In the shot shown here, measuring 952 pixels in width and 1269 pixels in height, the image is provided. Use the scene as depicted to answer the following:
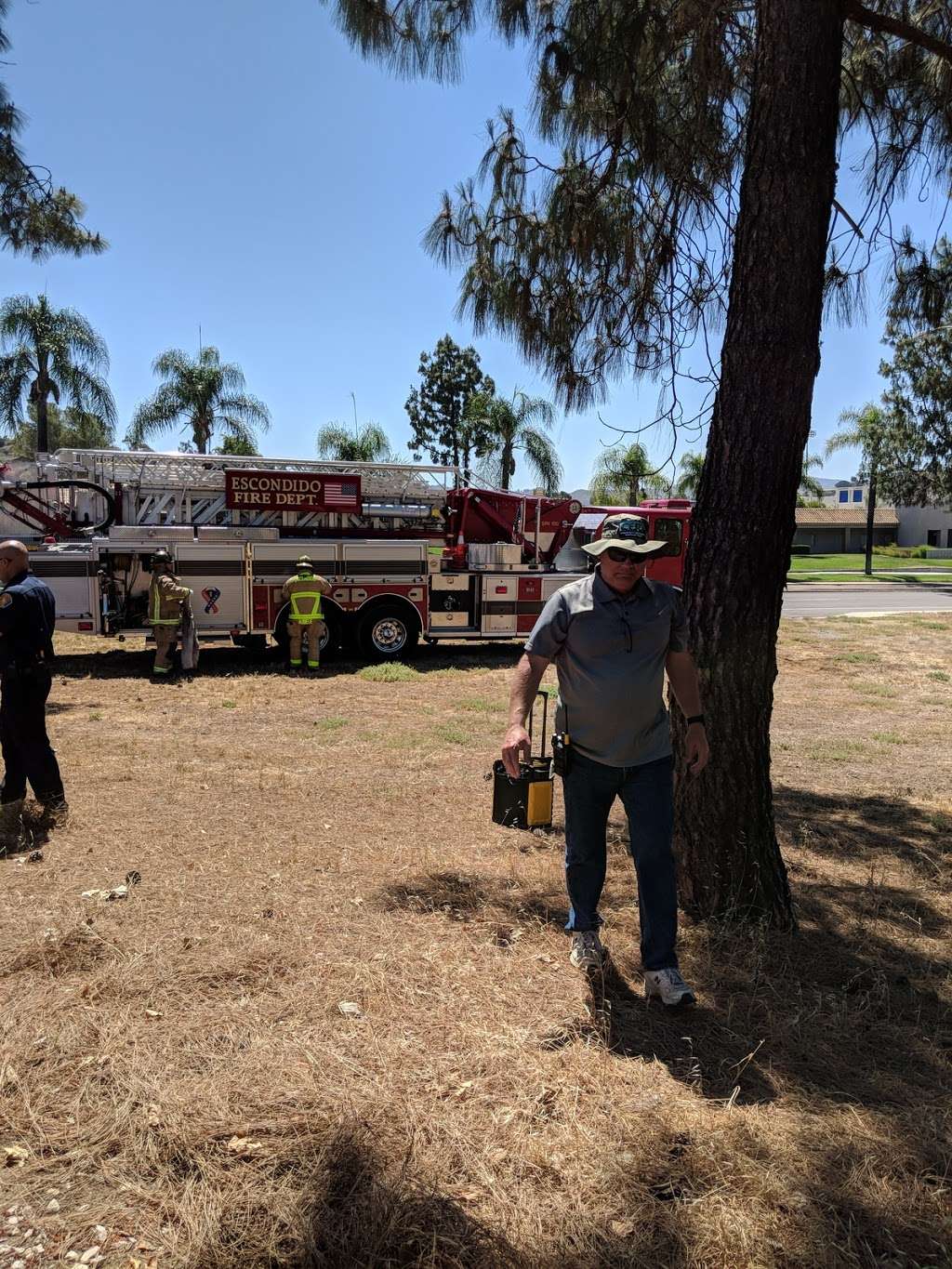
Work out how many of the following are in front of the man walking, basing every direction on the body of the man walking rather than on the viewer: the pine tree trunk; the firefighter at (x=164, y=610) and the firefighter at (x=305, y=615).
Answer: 0

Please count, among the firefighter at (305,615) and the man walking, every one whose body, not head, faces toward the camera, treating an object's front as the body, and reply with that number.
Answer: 1

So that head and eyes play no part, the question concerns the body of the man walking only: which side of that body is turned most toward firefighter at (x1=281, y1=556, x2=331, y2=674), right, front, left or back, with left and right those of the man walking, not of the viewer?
back

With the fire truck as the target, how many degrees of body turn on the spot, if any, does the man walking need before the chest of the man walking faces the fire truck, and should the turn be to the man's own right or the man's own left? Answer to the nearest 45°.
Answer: approximately 135° to the man's own right

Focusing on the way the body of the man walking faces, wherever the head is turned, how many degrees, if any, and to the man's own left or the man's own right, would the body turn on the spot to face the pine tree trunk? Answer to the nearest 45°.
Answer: approximately 135° to the man's own left

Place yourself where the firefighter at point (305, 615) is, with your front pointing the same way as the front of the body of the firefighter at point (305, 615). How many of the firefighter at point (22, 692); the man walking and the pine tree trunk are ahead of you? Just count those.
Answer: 0

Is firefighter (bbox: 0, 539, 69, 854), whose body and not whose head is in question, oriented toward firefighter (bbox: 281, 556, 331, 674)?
no

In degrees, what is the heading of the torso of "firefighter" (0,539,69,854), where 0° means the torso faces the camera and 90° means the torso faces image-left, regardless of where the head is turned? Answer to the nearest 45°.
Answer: approximately 135°

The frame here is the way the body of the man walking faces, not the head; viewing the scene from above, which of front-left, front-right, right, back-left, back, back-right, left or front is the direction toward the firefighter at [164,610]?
back-right

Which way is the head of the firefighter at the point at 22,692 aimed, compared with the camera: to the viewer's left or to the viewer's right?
to the viewer's left

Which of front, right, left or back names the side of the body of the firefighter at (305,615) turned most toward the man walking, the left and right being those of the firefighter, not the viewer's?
back

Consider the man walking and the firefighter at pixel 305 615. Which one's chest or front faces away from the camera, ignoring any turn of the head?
the firefighter

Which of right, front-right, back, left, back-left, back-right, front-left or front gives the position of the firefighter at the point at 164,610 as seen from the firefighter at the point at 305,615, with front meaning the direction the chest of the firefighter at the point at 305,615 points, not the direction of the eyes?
left

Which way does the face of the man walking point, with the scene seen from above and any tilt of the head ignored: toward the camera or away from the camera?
toward the camera

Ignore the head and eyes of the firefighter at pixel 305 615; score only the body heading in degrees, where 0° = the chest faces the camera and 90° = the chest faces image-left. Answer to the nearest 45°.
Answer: approximately 180°

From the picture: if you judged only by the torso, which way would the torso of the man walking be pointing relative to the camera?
toward the camera
